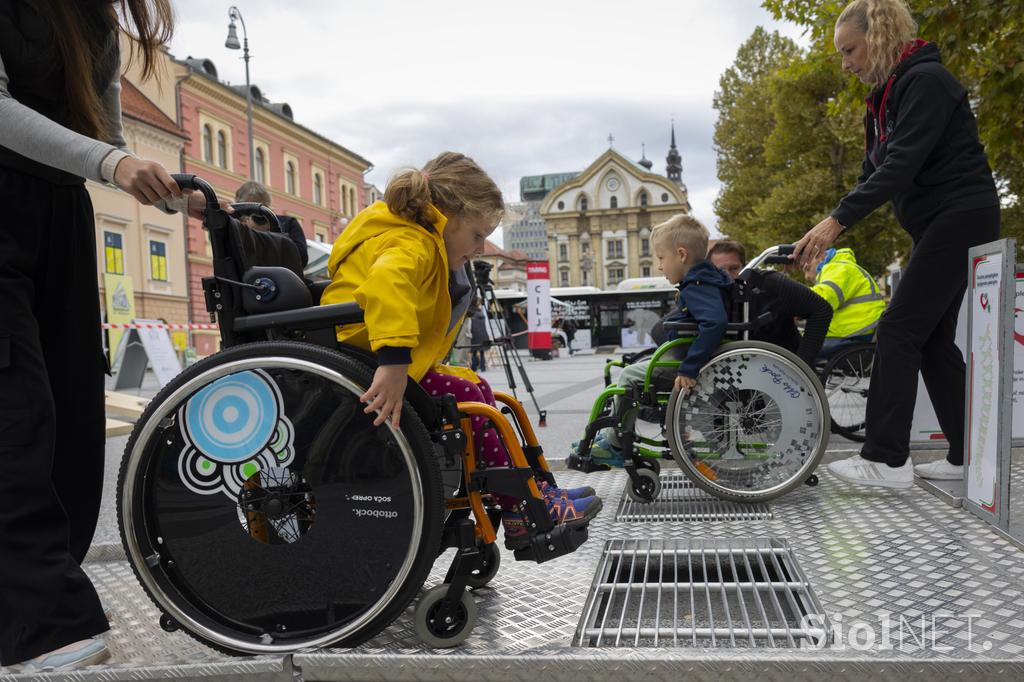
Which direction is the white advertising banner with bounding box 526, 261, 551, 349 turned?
toward the camera

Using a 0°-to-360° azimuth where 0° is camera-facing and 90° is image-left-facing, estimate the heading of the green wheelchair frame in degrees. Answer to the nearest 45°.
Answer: approximately 90°

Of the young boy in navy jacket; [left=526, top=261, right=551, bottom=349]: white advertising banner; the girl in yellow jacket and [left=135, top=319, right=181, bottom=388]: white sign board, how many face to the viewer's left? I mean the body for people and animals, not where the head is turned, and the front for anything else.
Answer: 1

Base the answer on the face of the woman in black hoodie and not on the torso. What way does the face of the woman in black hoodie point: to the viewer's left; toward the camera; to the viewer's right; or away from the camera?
to the viewer's left

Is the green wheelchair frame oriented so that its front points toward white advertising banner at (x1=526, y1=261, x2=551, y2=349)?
no

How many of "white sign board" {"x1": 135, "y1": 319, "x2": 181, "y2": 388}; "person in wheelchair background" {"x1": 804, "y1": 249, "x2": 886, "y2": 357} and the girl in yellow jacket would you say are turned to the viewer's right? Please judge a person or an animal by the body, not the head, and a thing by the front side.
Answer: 1

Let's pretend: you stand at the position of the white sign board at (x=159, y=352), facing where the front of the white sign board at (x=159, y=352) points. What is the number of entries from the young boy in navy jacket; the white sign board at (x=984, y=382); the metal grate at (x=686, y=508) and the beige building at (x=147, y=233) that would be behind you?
1

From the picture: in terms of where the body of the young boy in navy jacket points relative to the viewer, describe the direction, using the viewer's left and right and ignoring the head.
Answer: facing to the left of the viewer

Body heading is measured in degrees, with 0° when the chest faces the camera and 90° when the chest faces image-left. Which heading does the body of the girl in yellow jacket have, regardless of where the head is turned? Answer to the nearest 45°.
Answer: approximately 270°

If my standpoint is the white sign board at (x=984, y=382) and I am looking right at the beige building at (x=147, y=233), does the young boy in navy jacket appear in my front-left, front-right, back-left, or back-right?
front-left

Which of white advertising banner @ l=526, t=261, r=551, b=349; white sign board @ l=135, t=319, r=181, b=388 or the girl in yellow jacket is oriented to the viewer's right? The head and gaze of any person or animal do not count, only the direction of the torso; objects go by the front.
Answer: the girl in yellow jacket

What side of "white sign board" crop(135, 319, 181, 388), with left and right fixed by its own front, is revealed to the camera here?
front

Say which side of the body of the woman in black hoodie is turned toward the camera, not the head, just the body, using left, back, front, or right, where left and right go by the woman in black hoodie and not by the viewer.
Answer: left
